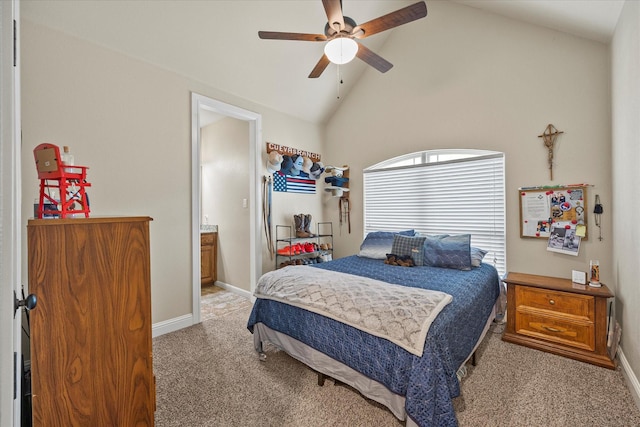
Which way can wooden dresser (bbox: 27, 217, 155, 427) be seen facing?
to the viewer's right

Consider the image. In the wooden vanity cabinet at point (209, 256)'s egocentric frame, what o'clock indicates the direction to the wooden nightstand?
The wooden nightstand is roughly at 12 o'clock from the wooden vanity cabinet.

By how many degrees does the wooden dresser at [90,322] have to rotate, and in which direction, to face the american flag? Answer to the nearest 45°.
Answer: approximately 45° to its left

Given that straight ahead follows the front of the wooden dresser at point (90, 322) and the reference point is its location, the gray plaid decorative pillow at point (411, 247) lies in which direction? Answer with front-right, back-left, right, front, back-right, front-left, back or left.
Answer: front

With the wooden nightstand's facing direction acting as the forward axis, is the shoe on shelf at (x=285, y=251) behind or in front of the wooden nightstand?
in front

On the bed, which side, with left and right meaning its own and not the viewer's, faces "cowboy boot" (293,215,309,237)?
right

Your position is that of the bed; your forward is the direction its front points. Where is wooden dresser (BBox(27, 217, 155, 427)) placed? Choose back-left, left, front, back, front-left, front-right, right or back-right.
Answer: front

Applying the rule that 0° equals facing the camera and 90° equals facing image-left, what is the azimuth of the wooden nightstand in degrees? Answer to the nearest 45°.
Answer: approximately 45°

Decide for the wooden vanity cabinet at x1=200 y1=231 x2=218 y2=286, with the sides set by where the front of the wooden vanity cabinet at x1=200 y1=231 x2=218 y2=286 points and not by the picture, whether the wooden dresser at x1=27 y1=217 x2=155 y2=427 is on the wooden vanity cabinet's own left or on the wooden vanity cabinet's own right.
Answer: on the wooden vanity cabinet's own right

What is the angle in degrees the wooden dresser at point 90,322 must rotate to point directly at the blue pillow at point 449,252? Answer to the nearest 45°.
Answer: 0° — it already faces it

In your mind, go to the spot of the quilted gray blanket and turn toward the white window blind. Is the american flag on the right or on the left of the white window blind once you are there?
left
